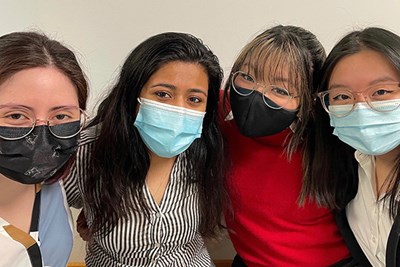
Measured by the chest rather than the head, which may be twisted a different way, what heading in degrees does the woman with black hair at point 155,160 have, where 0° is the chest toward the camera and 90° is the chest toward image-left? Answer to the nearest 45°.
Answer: approximately 0°

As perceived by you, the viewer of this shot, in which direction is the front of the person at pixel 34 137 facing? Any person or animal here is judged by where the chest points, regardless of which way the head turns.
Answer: facing the viewer

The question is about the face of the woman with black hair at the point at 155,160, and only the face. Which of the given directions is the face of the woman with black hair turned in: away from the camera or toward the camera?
toward the camera

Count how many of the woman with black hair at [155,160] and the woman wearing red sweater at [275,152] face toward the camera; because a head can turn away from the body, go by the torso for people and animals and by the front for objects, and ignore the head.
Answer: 2

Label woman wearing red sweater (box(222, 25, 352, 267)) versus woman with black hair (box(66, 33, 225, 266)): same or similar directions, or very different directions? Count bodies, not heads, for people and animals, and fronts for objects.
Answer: same or similar directions

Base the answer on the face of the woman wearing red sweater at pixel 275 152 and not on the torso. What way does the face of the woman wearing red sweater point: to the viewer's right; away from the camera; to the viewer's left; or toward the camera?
toward the camera

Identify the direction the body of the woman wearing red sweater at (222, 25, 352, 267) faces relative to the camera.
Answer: toward the camera
